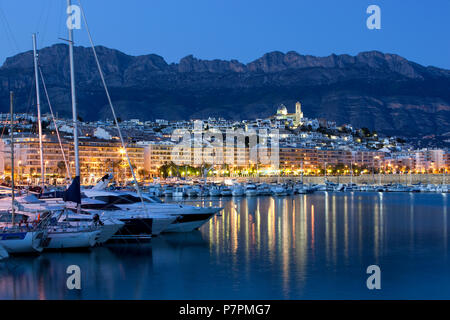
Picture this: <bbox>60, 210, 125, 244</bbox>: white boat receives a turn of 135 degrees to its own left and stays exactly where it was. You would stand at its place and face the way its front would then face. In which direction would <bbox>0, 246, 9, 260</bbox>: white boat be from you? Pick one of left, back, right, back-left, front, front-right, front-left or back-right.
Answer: left

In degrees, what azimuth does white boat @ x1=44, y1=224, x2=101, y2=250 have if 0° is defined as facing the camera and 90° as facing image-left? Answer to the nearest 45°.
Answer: approximately 270°

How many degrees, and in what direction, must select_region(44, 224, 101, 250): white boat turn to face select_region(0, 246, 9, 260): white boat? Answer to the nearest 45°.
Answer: approximately 135° to its right

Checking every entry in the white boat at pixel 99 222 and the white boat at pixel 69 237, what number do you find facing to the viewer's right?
2

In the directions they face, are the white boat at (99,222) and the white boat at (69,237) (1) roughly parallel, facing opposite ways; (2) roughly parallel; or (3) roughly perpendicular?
roughly parallel

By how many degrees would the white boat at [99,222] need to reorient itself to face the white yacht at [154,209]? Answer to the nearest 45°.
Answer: approximately 45° to its left

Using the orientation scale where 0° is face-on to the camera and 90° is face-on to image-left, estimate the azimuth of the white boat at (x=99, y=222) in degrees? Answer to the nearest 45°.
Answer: approximately 270°

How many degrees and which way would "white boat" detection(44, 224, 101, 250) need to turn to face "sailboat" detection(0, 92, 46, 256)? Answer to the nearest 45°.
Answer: approximately 135° to its right

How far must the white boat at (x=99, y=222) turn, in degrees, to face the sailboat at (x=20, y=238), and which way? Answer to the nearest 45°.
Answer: approximately 135° to its right
